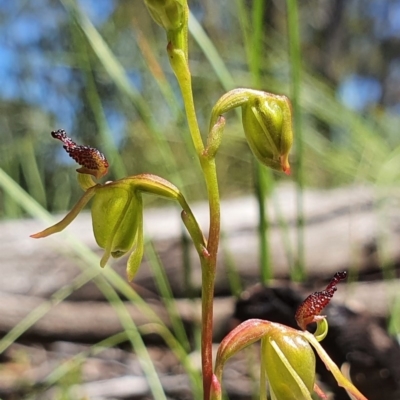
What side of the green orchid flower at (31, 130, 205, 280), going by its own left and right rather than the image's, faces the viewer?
left

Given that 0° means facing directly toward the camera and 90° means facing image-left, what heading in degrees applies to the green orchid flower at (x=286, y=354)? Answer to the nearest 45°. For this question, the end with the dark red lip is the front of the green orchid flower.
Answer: approximately 270°

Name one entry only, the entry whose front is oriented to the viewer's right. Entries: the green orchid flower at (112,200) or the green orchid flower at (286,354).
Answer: the green orchid flower at (286,354)

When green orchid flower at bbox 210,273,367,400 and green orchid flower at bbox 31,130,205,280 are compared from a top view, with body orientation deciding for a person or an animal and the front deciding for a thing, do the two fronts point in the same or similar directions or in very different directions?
very different directions

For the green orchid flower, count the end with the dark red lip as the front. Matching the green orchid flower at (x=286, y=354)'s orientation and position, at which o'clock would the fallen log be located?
The fallen log is roughly at 9 o'clock from the green orchid flower.

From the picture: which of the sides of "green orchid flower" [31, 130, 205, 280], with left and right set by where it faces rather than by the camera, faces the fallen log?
right

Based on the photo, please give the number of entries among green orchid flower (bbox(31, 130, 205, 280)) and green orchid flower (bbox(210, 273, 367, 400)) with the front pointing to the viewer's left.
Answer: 1
